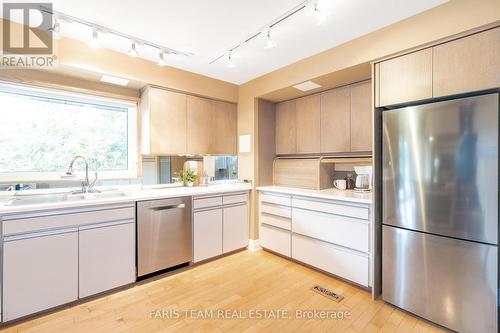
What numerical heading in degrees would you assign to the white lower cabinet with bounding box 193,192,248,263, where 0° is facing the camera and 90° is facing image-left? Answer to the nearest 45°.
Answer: approximately 315°

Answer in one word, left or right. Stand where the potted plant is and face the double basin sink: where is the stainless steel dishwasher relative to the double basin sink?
left

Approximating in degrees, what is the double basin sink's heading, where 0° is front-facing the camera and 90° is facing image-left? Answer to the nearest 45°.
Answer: approximately 0°

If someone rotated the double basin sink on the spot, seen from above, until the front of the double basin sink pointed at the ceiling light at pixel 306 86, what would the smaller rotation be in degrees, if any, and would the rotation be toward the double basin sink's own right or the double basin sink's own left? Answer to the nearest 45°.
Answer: approximately 45° to the double basin sink's own left

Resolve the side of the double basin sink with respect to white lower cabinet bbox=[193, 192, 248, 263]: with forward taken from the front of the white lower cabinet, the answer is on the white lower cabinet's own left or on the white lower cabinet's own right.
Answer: on the white lower cabinet's own right
